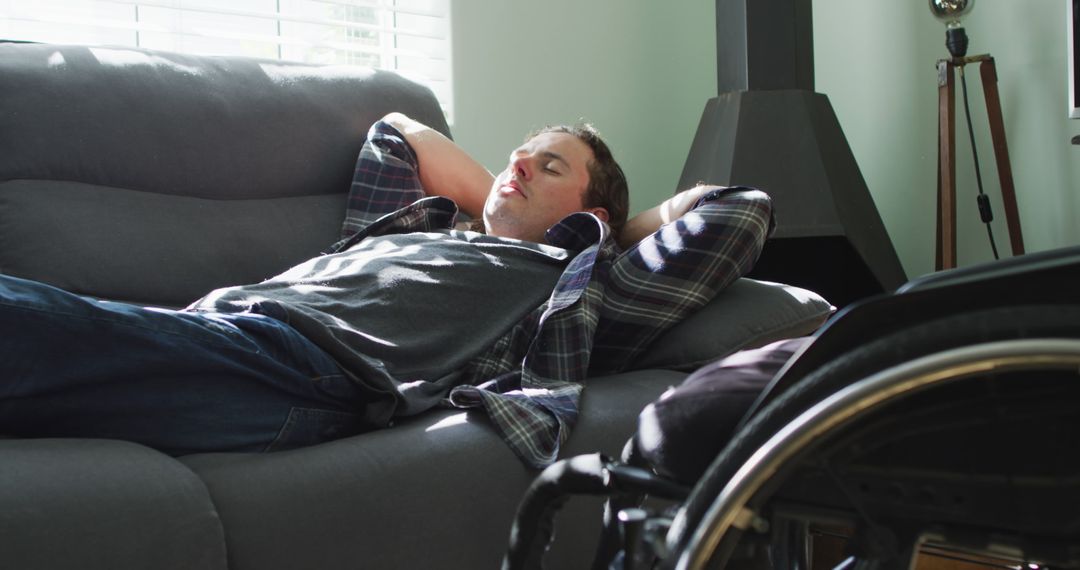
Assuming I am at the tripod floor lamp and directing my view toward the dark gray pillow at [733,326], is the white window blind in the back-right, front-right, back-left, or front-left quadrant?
front-right

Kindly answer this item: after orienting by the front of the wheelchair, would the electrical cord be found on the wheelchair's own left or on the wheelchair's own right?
on the wheelchair's own right

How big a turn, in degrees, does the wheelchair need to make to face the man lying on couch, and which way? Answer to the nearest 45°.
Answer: approximately 45° to its right

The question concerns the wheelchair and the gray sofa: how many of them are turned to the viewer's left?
1

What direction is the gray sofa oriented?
toward the camera

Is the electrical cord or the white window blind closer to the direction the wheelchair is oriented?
the white window blind

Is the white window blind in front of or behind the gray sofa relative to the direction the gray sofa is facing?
behind

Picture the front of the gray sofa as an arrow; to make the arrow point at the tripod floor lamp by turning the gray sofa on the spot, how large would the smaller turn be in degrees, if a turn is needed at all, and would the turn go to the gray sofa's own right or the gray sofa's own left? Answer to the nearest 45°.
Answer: approximately 135° to the gray sofa's own left

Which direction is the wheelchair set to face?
to the viewer's left

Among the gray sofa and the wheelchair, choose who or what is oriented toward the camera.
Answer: the gray sofa

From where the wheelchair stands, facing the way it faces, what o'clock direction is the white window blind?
The white window blind is roughly at 2 o'clock from the wheelchair.

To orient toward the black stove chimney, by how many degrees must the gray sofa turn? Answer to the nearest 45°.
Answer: approximately 135° to its left

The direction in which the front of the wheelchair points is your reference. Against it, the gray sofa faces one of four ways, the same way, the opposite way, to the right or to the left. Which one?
to the left
